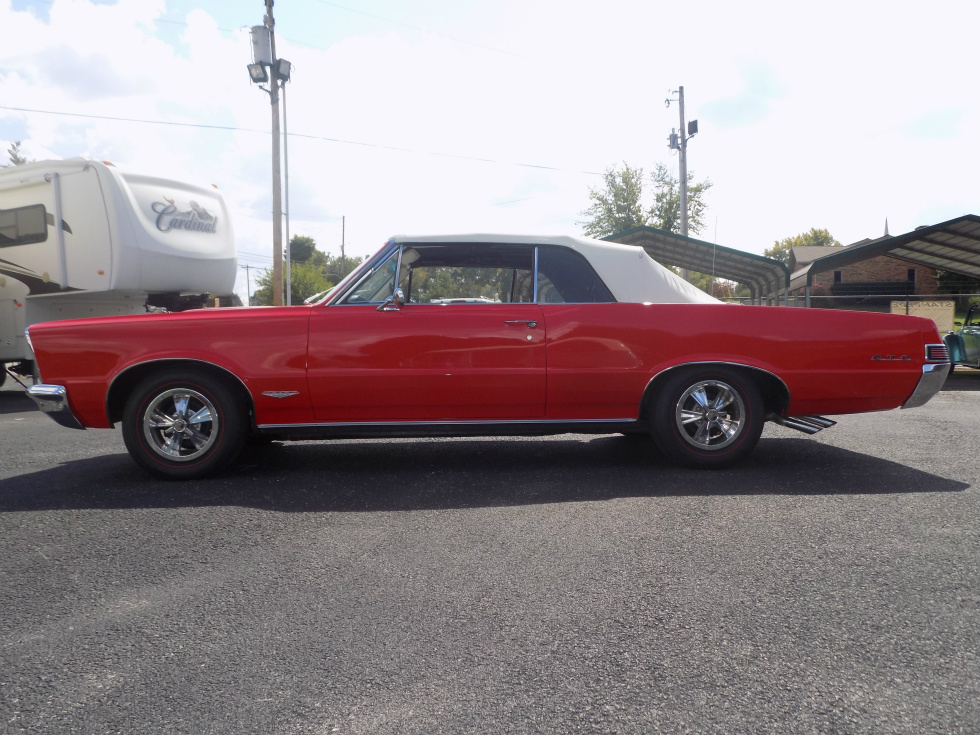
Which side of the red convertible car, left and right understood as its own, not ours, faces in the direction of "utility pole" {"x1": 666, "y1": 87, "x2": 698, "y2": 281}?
right

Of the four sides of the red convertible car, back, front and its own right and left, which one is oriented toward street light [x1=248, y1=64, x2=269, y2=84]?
right

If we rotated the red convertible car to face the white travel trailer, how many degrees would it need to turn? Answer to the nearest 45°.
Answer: approximately 45° to its right

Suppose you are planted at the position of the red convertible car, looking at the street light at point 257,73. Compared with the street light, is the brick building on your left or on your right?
right

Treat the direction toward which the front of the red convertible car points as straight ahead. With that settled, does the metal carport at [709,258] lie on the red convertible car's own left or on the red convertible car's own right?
on the red convertible car's own right

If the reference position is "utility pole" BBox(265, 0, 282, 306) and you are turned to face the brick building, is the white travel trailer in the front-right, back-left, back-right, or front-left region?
back-right

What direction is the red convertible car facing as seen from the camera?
to the viewer's left

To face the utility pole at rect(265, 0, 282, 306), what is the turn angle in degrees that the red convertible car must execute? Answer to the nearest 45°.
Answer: approximately 90° to its right

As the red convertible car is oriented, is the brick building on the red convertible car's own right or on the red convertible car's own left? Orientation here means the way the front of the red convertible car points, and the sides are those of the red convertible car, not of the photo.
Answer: on the red convertible car's own right
